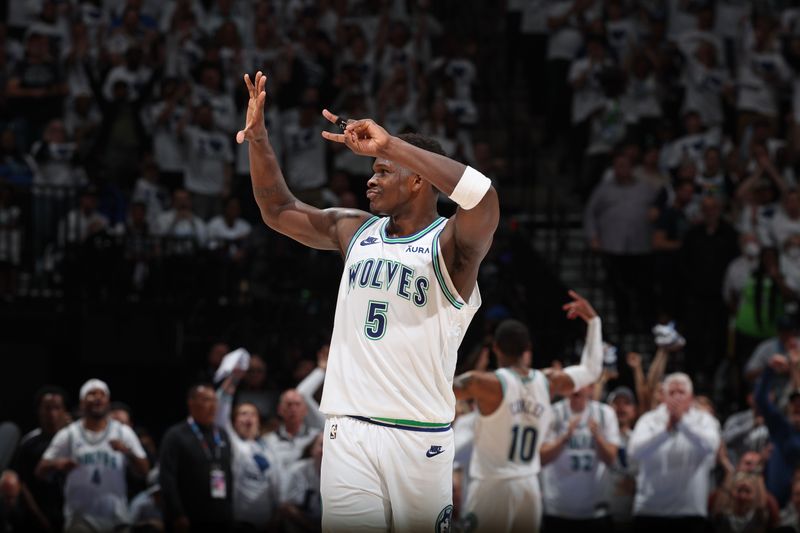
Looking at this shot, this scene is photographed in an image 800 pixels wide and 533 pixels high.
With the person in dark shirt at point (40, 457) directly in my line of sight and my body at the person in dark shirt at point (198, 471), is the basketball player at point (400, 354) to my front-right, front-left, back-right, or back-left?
back-left

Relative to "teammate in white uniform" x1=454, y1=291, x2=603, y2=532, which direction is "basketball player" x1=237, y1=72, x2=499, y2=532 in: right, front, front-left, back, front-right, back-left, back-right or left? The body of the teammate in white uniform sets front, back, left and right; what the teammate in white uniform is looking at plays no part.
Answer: back-left

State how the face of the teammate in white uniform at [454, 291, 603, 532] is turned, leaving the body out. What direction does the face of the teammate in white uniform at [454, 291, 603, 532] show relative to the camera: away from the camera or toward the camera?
away from the camera

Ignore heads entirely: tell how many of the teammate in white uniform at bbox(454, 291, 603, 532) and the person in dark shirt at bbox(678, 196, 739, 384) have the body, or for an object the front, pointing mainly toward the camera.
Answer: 1

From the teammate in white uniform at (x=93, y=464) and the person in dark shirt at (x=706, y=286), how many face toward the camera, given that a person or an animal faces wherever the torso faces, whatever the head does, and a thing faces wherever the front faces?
2

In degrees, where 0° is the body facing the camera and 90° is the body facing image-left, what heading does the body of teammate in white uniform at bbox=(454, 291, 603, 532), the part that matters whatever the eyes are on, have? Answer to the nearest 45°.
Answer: approximately 135°

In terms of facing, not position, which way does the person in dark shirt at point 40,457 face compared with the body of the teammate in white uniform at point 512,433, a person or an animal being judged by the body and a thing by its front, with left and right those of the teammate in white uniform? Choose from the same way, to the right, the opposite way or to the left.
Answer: the opposite way

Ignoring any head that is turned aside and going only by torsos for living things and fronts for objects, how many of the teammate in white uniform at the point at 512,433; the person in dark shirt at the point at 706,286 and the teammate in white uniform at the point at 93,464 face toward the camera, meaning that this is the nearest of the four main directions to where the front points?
2
